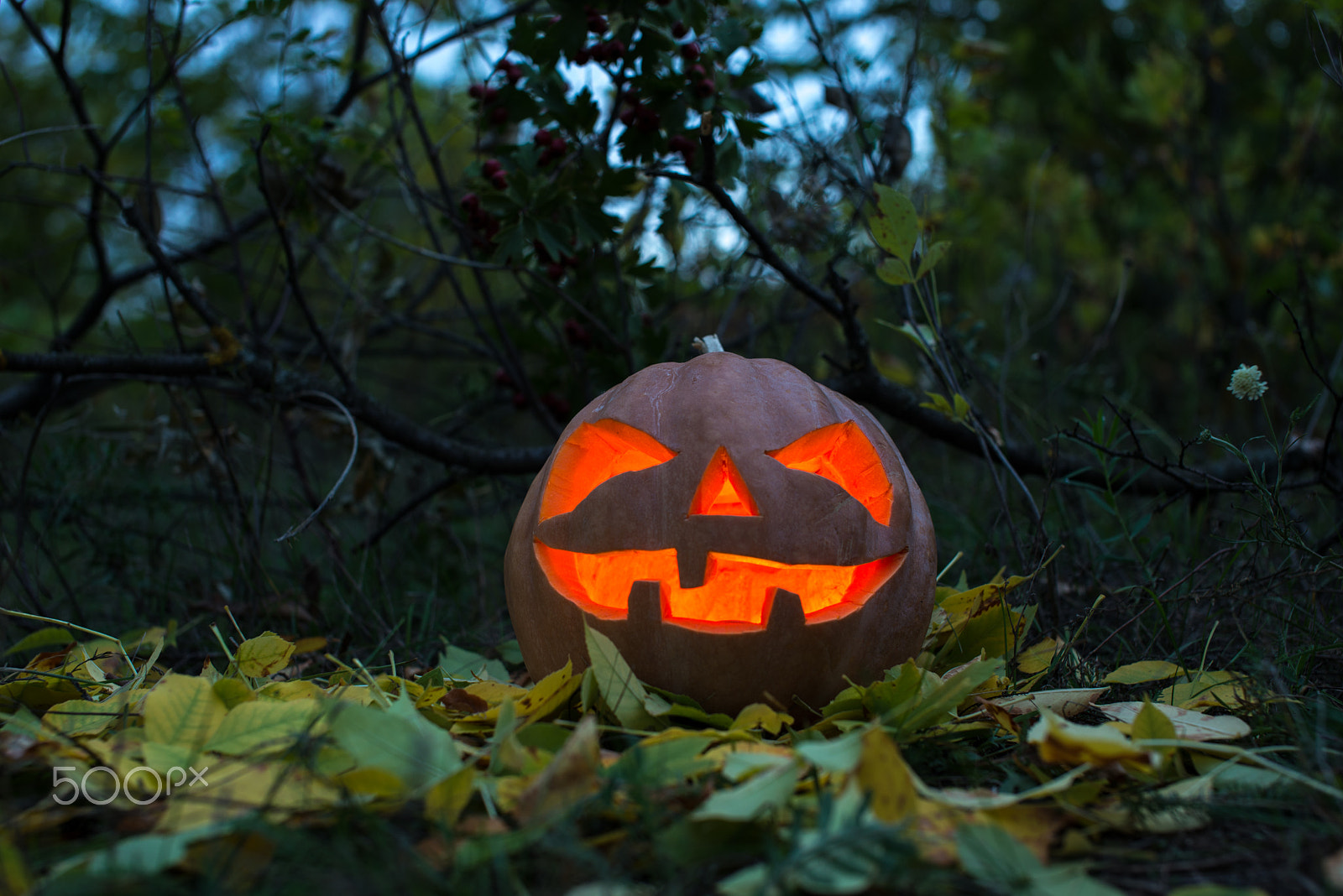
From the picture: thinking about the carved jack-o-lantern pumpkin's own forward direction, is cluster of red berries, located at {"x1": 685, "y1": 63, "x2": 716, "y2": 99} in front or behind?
behind

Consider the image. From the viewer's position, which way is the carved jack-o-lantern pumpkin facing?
facing the viewer

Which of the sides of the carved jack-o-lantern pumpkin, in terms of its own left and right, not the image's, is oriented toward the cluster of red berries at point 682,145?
back
